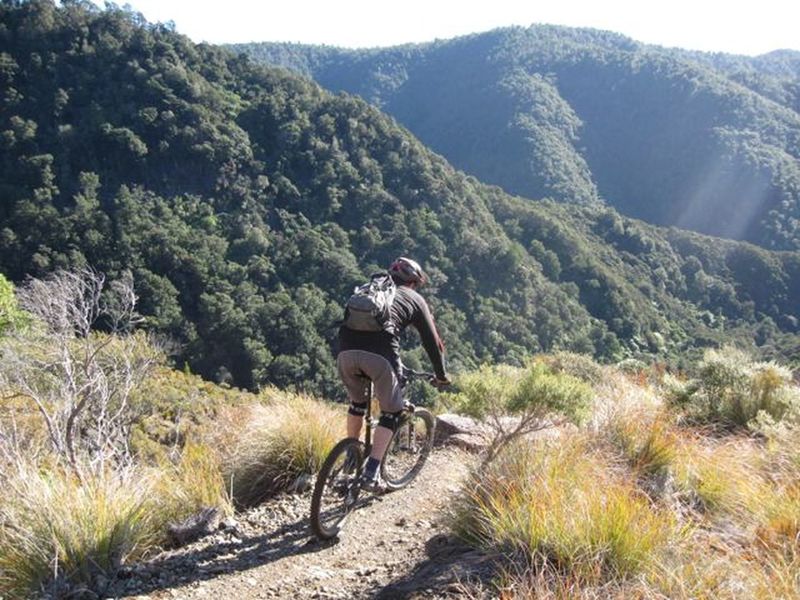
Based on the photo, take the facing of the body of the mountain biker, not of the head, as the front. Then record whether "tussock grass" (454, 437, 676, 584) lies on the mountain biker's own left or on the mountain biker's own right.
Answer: on the mountain biker's own right

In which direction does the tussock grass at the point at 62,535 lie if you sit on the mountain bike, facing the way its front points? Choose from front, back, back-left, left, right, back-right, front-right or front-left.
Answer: back

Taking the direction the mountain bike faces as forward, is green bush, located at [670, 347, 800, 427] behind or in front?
in front

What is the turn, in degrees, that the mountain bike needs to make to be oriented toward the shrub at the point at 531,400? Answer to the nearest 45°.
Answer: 0° — it already faces it

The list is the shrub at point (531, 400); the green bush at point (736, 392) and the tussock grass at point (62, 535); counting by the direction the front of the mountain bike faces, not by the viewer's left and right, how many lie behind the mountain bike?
1

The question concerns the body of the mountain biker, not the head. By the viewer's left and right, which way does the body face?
facing away from the viewer and to the right of the viewer

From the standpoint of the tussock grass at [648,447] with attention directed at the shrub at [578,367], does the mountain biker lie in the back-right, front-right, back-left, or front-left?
back-left

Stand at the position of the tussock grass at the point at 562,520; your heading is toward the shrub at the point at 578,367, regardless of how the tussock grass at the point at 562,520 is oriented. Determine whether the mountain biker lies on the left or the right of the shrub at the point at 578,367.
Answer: left

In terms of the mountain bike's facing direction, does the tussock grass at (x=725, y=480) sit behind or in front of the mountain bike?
in front

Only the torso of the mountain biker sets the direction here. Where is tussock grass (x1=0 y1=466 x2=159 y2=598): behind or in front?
behind

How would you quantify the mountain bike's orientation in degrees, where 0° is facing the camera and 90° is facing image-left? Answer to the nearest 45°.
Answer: approximately 225°

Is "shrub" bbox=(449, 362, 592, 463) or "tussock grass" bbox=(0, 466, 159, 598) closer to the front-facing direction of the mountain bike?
the shrub
